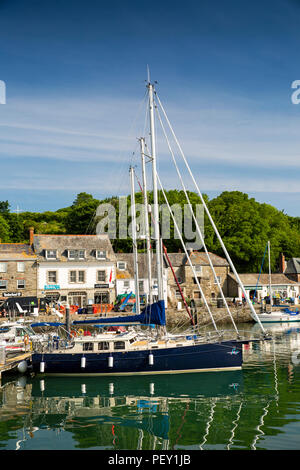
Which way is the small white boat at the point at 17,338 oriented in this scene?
to the viewer's right

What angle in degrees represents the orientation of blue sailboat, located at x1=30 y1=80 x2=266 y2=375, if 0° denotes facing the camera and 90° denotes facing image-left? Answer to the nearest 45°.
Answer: approximately 270°

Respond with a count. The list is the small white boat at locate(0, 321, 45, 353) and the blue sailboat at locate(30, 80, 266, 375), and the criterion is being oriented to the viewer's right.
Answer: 2

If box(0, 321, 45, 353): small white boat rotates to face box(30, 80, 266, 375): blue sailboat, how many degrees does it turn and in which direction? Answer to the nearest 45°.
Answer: approximately 45° to its right

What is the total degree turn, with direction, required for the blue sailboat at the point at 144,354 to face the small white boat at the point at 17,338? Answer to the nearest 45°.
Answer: approximately 135° to its left

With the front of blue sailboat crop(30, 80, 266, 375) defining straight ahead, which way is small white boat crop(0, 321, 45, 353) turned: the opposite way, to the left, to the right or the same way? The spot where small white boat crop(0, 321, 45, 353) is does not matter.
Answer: the same way
